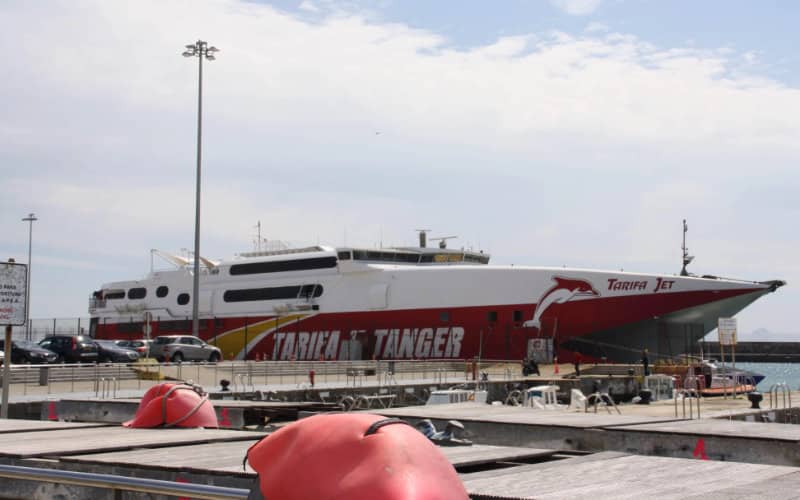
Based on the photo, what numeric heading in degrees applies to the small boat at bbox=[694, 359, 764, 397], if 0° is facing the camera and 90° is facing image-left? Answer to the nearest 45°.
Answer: approximately 270°

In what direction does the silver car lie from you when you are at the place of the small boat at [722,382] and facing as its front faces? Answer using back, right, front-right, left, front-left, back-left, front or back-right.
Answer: back

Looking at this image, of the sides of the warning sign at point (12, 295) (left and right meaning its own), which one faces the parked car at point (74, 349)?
back

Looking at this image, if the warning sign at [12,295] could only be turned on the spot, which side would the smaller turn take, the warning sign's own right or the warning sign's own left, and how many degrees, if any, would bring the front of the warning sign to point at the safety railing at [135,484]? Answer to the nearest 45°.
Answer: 0° — it already faces it

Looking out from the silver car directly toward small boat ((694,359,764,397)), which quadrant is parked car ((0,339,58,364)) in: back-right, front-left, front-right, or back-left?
back-right

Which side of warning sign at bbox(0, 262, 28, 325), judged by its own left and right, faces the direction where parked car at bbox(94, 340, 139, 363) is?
back

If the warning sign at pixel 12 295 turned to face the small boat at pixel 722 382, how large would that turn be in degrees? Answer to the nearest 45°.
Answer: approximately 135° to its left

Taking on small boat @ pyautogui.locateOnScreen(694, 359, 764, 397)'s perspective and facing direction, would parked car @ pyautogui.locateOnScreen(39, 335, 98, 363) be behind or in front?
behind

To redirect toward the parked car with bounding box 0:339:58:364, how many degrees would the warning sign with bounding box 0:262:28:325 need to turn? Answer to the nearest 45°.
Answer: approximately 180°

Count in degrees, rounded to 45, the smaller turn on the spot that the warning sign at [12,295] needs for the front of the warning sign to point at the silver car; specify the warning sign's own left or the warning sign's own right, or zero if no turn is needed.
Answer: approximately 180°

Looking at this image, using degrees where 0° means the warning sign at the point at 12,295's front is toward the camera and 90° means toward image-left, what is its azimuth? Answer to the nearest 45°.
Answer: approximately 0°

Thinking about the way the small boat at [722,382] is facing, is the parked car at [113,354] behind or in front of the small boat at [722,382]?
behind

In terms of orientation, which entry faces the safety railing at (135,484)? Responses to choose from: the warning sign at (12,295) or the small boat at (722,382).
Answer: the warning sign

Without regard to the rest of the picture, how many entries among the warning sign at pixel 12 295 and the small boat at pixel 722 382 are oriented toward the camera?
1
